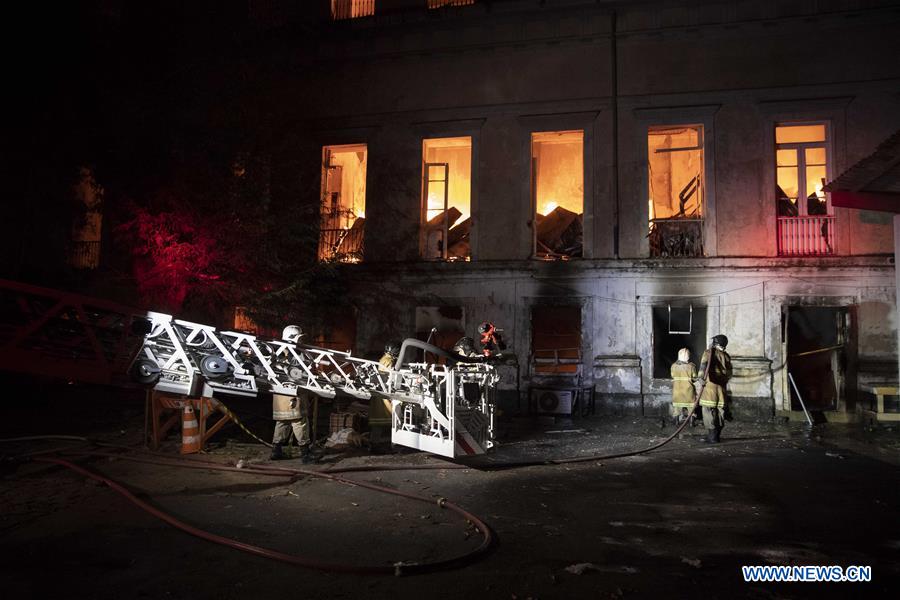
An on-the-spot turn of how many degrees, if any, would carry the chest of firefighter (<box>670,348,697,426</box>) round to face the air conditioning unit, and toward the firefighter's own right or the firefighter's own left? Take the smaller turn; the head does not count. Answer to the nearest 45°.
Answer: approximately 45° to the firefighter's own left

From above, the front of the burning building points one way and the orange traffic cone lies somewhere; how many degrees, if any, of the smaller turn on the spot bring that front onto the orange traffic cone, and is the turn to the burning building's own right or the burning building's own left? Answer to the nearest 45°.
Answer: approximately 45° to the burning building's own right

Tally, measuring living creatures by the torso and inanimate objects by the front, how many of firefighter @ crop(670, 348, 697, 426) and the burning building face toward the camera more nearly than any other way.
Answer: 1

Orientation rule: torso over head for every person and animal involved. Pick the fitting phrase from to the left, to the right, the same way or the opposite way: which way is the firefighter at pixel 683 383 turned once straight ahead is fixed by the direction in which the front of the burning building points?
the opposite way

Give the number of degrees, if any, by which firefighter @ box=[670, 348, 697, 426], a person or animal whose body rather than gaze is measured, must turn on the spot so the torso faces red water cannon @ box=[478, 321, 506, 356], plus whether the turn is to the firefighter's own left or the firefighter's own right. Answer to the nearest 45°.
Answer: approximately 135° to the firefighter's own left

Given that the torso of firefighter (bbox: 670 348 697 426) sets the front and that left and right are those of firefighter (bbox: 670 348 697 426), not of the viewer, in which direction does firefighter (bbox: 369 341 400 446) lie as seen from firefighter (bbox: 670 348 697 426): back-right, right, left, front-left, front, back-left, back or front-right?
back-left

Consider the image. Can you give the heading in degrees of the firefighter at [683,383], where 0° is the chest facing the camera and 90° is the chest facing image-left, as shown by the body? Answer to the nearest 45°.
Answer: approximately 180°
